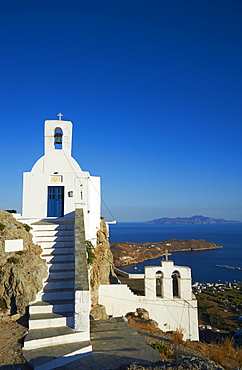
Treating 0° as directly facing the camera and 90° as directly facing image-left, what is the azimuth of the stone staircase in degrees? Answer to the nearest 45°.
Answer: approximately 0°

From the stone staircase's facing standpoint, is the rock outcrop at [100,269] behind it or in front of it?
behind

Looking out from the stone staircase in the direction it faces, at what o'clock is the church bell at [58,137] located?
The church bell is roughly at 6 o'clock from the stone staircase.

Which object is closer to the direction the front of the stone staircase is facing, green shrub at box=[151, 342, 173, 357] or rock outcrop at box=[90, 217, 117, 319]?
the green shrub

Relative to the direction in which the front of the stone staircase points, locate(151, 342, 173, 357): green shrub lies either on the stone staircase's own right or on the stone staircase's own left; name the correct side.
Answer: on the stone staircase's own left
